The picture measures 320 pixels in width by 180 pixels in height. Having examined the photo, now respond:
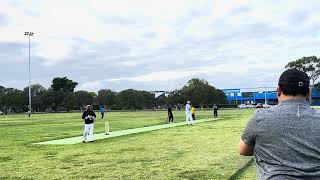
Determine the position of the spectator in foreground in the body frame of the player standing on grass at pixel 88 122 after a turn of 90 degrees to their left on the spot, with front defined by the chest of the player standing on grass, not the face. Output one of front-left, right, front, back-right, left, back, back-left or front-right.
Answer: right

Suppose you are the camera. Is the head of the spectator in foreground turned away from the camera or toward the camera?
away from the camera

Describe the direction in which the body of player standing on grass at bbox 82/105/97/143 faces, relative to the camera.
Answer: toward the camera
